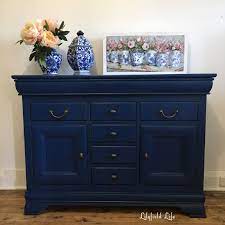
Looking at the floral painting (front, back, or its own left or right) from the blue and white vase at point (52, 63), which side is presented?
right

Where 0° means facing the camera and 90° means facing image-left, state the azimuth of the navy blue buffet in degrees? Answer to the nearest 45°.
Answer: approximately 0°

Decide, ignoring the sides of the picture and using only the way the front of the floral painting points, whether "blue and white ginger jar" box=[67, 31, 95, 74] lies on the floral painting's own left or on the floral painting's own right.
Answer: on the floral painting's own right
